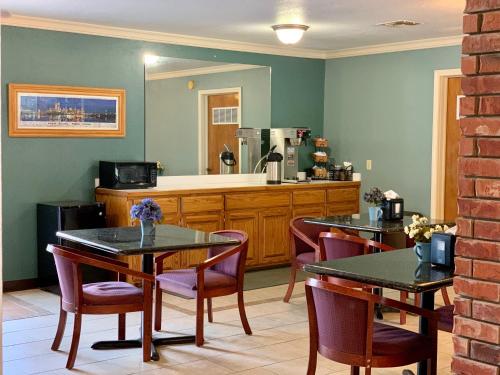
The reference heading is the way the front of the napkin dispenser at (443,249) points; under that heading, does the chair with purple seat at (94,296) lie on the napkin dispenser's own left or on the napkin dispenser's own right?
on the napkin dispenser's own right

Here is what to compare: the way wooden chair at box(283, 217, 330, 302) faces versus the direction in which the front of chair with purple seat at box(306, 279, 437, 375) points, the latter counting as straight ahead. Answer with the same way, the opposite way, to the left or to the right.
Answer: to the right

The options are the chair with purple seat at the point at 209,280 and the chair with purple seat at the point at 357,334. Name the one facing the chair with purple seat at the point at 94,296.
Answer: the chair with purple seat at the point at 209,280

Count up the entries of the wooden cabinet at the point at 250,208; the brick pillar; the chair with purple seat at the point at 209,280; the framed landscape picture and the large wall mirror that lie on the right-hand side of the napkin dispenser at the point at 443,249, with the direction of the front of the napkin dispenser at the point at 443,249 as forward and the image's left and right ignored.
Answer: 4

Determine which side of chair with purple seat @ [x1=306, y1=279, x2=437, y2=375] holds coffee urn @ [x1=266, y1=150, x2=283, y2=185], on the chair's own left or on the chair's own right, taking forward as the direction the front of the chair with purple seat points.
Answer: on the chair's own left

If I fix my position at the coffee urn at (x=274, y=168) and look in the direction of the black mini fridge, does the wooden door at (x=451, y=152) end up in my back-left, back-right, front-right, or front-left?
back-left

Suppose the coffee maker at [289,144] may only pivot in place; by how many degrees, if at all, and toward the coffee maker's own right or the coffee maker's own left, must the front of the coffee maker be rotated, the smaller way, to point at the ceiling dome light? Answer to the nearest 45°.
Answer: approximately 45° to the coffee maker's own right

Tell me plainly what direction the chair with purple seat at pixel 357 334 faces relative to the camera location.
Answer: facing away from the viewer and to the right of the viewer
